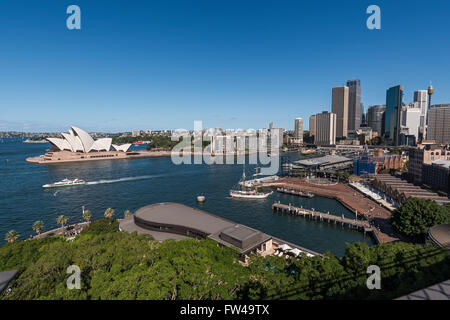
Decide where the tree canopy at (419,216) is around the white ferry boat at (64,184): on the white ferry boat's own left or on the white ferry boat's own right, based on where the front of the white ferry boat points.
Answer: on the white ferry boat's own left

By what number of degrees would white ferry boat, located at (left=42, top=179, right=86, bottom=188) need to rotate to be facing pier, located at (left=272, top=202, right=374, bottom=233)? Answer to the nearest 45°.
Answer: approximately 135° to its left

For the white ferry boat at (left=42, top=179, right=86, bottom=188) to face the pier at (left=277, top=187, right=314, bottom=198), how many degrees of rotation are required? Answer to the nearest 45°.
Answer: approximately 135° to its left

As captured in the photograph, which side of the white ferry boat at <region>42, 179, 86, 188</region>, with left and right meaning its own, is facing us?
left
